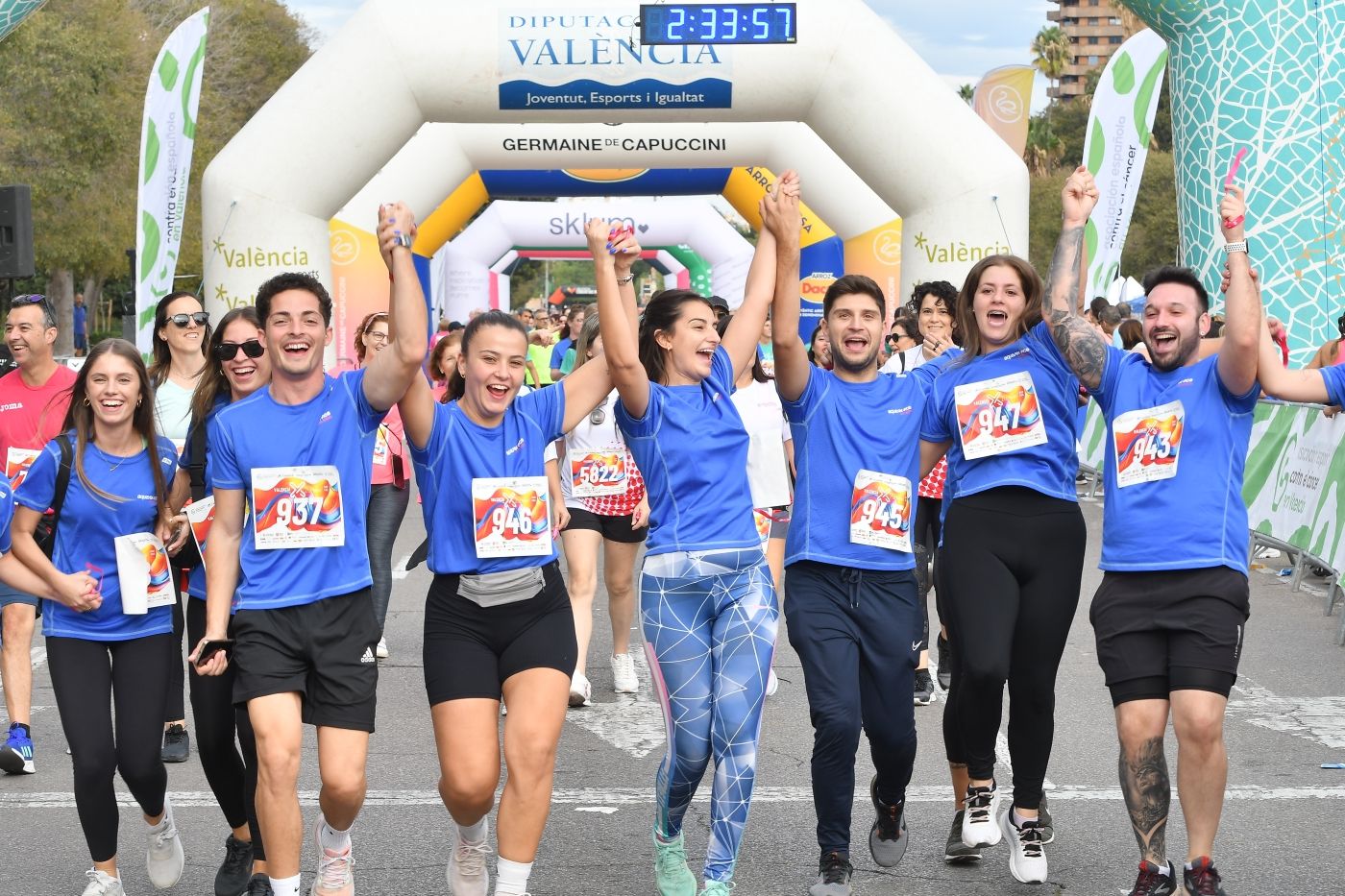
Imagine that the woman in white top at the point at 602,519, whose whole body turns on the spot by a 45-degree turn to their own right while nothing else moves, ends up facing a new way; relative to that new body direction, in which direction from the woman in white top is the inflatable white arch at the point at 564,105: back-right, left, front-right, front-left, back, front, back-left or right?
back-right

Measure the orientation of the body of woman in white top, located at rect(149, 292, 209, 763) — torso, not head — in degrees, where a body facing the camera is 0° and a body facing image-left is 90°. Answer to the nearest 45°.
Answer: approximately 0°

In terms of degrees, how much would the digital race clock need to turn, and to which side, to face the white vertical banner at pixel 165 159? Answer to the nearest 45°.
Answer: approximately 90° to its right

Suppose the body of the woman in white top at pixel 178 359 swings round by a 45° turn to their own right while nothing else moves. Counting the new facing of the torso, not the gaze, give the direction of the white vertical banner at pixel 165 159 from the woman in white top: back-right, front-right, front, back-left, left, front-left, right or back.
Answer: back-right

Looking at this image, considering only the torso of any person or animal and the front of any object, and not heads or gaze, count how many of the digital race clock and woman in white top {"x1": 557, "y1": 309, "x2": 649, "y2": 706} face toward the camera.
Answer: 2

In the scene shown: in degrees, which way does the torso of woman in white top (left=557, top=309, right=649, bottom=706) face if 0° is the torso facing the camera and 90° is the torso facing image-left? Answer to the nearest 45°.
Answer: approximately 0°

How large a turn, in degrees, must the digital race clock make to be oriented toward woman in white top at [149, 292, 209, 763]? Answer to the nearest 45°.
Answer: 0° — it already faces them

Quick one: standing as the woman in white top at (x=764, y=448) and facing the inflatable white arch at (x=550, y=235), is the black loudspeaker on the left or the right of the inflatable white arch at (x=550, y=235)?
left

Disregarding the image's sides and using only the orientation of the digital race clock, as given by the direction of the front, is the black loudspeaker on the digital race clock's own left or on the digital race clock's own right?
on the digital race clock's own right
